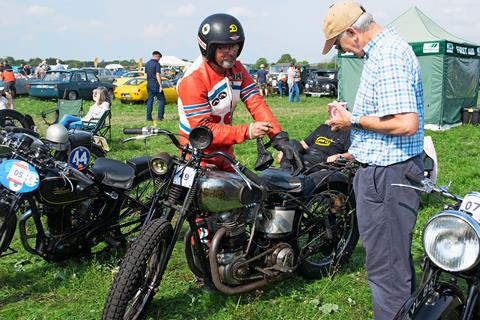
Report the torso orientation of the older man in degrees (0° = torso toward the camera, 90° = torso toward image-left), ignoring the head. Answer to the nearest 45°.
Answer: approximately 90°

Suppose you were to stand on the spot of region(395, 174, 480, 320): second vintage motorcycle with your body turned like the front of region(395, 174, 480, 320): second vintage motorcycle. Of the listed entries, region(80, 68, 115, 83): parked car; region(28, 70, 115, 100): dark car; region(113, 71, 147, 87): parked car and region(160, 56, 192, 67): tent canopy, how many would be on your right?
4

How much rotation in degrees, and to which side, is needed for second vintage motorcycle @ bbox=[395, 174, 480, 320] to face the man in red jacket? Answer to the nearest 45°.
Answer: approximately 90° to its right

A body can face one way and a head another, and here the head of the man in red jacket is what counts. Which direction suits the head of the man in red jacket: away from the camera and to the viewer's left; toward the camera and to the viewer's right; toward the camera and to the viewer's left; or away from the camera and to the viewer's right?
toward the camera and to the viewer's right

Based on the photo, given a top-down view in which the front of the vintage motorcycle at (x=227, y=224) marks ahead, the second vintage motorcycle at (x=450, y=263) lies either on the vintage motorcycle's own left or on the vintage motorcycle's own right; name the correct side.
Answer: on the vintage motorcycle's own left

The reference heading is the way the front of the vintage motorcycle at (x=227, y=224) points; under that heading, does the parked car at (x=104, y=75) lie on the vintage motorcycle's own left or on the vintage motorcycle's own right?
on the vintage motorcycle's own right

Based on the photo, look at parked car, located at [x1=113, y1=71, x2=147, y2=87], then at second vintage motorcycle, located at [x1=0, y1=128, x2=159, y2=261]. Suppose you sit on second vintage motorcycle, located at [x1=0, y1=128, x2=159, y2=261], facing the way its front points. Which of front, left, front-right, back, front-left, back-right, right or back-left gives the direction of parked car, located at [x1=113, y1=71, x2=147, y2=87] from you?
back-right

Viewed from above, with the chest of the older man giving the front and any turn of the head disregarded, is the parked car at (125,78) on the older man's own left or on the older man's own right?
on the older man's own right

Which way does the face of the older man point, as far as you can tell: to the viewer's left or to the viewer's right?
to the viewer's left

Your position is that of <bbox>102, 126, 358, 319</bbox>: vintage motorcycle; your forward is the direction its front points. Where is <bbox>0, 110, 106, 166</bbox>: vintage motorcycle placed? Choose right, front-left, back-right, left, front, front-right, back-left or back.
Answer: right

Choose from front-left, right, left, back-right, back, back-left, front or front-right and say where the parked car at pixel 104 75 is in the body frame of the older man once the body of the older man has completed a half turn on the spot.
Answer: back-left

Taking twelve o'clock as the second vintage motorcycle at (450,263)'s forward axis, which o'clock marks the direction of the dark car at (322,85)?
The dark car is roughly at 4 o'clock from the second vintage motorcycle.
